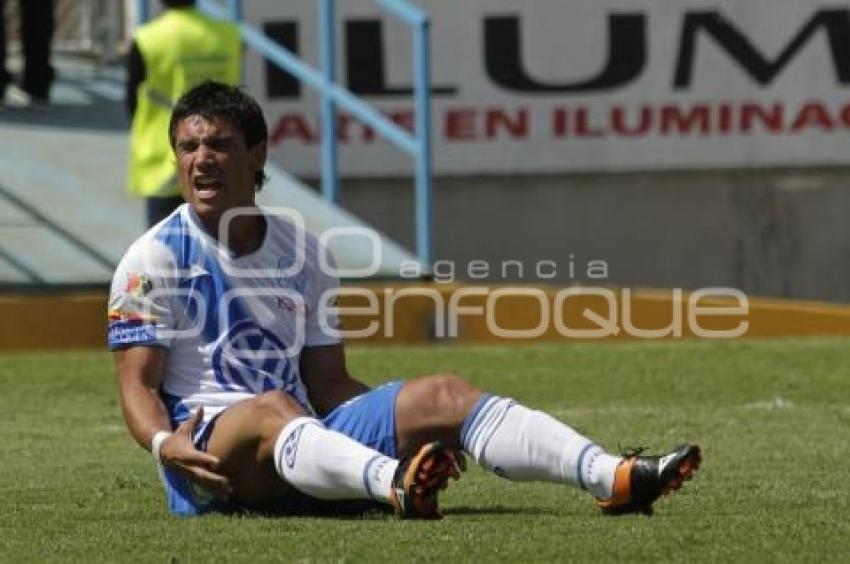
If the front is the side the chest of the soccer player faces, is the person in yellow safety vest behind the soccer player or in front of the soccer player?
behind

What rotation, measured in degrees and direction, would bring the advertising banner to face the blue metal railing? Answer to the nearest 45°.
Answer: approximately 45° to its right

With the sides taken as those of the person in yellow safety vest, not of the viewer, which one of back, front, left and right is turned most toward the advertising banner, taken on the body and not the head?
right

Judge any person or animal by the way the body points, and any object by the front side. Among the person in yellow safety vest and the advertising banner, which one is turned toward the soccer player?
the advertising banner

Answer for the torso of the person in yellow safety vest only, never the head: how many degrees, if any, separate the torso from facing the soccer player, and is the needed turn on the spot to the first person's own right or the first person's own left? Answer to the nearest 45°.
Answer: approximately 135° to the first person's own left

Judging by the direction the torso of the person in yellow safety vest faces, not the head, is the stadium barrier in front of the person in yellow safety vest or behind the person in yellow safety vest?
behind

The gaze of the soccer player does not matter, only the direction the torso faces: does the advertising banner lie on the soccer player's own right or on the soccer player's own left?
on the soccer player's own left

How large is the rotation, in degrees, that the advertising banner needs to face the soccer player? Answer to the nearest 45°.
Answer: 0° — it already faces them

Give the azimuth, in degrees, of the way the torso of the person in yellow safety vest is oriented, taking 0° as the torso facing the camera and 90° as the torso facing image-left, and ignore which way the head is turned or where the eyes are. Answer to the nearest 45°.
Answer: approximately 135°

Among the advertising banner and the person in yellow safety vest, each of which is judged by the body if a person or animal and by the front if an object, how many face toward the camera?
1

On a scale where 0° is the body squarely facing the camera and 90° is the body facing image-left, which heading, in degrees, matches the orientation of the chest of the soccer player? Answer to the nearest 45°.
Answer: approximately 315°

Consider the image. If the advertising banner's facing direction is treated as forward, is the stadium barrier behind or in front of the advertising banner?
in front

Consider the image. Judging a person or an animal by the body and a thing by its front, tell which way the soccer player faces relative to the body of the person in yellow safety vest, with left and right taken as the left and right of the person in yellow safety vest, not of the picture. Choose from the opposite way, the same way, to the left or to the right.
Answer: the opposite way

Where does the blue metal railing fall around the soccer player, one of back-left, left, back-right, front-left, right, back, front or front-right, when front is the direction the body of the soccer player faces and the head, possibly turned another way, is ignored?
back-left
